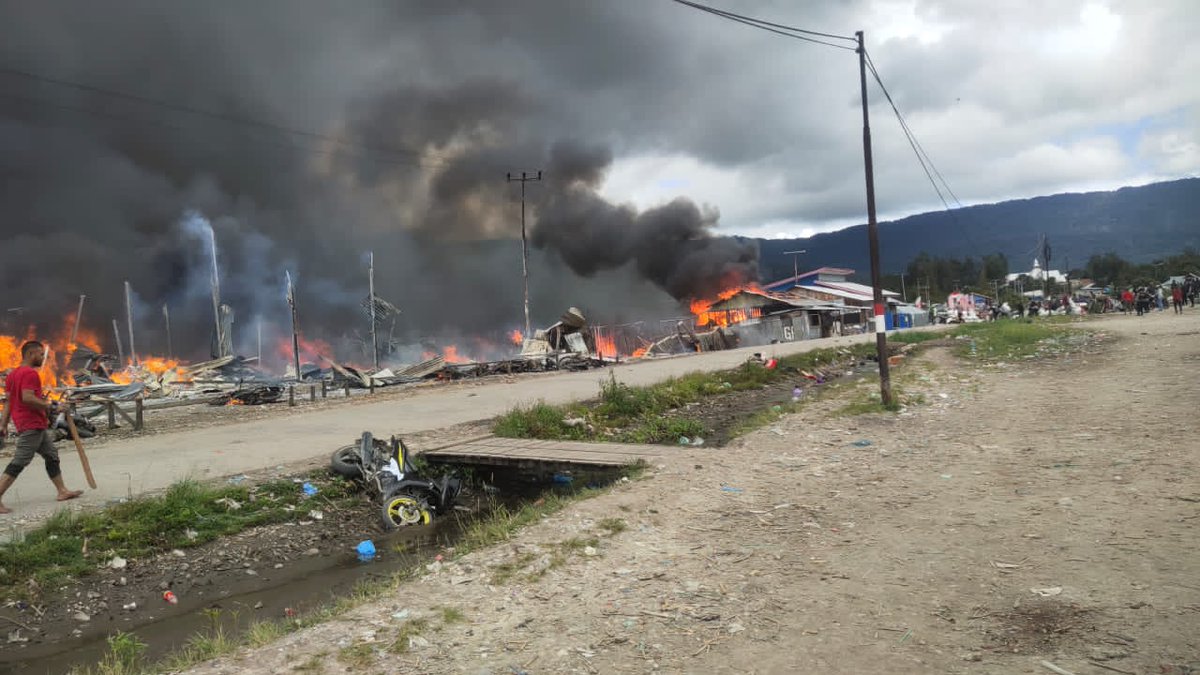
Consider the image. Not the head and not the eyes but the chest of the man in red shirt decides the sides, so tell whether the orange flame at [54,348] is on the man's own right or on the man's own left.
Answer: on the man's own left

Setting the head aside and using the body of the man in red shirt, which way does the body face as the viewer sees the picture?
to the viewer's right

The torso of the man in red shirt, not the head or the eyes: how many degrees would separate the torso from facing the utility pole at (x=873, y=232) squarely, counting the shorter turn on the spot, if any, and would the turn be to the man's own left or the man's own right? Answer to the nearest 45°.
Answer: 0° — they already face it

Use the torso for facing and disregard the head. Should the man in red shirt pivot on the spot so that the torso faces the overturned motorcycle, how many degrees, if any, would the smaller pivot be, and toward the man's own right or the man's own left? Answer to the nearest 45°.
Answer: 0° — they already face it

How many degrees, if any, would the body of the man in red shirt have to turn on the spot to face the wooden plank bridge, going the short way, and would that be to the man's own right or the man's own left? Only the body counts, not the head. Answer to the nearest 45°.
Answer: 0° — they already face it
